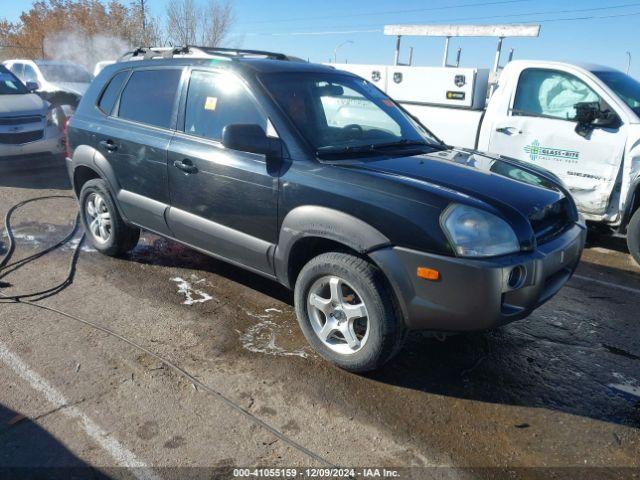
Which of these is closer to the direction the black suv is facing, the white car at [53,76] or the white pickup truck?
the white pickup truck

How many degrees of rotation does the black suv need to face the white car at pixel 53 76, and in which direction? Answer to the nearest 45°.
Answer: approximately 180°

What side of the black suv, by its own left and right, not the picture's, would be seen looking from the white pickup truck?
left

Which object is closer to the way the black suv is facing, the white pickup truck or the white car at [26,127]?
the white pickup truck

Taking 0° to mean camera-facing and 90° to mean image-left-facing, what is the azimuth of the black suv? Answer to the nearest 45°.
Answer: approximately 315°

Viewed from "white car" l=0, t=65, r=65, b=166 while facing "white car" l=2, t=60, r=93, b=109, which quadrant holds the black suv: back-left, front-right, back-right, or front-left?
back-right

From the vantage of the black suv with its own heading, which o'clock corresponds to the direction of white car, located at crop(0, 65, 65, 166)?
The white car is roughly at 6 o'clock from the black suv.
